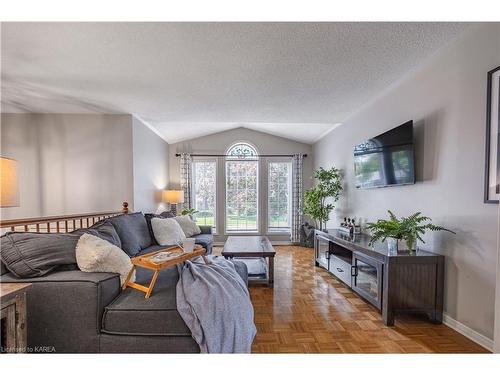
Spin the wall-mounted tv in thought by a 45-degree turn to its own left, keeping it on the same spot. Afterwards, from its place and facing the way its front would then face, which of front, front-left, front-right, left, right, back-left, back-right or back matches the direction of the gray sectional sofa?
front-right

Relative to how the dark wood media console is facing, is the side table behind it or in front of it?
in front

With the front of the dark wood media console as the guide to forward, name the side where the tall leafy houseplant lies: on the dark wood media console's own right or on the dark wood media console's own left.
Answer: on the dark wood media console's own right

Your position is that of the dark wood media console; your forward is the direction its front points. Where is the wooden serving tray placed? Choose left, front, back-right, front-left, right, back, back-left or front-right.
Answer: front

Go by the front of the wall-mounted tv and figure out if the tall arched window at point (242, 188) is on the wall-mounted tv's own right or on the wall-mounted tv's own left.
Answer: on the wall-mounted tv's own right

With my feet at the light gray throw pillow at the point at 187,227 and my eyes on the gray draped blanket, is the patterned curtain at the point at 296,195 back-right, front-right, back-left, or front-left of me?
back-left

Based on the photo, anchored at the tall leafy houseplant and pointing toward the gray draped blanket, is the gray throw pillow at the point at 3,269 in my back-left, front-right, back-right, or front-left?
front-right

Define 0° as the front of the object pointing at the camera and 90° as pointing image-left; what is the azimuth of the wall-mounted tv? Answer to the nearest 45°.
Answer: approximately 45°

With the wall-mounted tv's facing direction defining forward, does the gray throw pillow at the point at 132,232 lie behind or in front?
in front

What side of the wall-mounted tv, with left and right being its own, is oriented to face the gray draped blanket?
front

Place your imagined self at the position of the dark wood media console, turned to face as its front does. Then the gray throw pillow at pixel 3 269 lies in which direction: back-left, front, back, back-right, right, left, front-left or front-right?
front

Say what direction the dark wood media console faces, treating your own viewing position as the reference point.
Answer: facing the viewer and to the left of the viewer

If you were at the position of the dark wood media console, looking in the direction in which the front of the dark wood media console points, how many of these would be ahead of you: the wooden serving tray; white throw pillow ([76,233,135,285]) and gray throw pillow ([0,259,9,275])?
3
